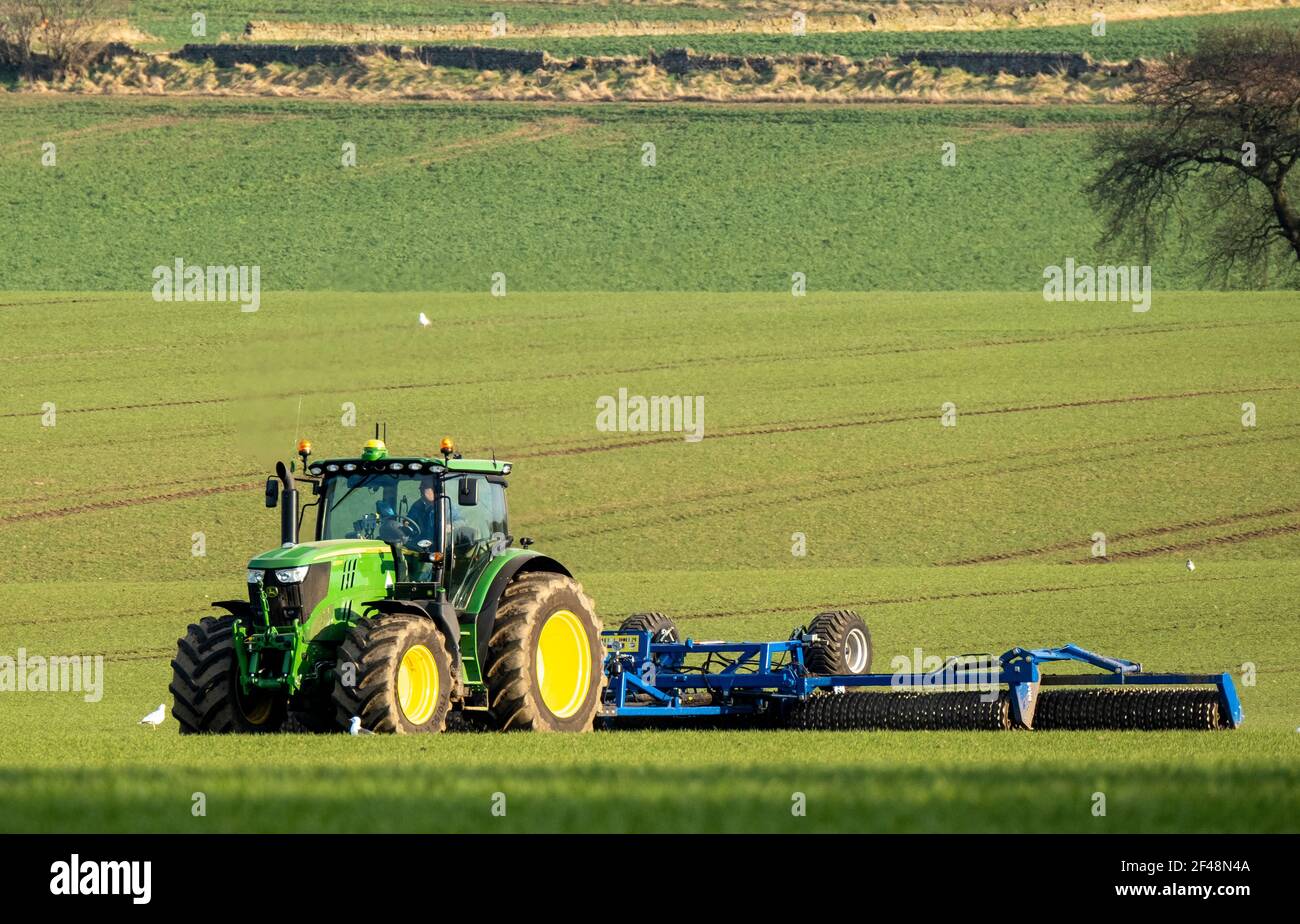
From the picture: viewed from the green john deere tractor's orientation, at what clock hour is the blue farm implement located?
The blue farm implement is roughly at 7 o'clock from the green john deere tractor.

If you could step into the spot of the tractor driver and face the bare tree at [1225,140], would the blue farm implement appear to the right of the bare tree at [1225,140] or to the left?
right

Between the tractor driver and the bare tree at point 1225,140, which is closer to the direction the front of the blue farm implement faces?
the tractor driver

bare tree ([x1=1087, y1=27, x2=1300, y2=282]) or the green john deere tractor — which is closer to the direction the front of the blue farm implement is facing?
the green john deere tractor

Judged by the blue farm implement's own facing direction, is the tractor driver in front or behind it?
in front

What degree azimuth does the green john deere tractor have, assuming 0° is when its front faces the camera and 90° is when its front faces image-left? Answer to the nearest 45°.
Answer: approximately 45°

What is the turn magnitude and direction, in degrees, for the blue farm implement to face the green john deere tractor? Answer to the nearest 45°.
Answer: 0° — it already faces it

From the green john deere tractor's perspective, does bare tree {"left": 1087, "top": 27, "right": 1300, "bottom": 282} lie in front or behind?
behind

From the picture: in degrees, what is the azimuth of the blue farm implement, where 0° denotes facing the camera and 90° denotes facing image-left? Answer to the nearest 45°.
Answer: approximately 45°
